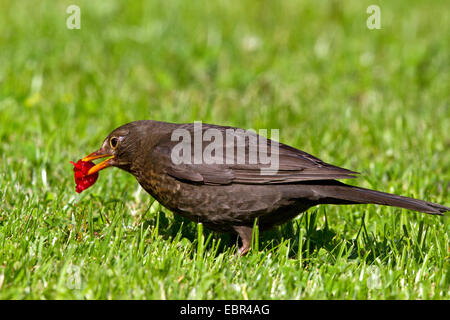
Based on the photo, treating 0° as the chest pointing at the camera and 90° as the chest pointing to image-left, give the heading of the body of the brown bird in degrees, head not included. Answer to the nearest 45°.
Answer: approximately 90°
